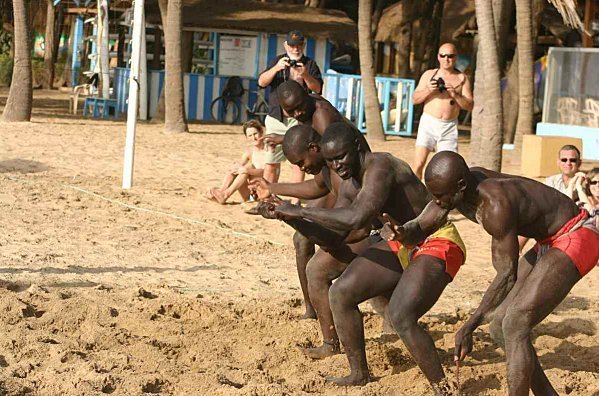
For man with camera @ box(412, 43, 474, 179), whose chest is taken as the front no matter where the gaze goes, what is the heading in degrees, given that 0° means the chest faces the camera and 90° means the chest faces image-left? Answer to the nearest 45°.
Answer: approximately 0°

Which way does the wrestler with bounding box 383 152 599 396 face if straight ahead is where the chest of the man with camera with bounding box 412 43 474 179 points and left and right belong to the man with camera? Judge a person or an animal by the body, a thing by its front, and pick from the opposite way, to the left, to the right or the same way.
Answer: to the right

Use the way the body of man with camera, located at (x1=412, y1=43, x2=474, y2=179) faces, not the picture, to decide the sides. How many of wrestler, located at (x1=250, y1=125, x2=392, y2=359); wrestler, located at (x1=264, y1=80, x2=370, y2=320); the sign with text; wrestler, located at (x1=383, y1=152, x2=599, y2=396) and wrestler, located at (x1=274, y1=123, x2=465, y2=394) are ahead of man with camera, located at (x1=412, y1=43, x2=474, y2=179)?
4

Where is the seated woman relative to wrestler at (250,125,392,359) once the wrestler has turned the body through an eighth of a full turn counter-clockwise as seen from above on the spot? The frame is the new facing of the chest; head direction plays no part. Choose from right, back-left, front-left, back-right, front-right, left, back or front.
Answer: back-right

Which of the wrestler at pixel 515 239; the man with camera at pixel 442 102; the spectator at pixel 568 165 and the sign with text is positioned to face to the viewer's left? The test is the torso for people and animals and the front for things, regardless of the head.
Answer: the wrestler

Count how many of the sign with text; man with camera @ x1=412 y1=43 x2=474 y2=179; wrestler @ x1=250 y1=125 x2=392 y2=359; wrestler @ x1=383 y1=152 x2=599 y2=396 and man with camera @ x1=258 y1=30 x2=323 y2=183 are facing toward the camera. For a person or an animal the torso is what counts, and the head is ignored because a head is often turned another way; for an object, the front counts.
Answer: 3

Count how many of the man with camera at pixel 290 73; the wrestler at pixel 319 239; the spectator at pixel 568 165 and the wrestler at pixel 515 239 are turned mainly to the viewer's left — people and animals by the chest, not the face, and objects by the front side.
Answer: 2

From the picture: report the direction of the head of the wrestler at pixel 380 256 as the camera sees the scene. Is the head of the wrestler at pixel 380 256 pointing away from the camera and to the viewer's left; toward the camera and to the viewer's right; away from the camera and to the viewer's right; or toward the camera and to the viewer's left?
toward the camera and to the viewer's left

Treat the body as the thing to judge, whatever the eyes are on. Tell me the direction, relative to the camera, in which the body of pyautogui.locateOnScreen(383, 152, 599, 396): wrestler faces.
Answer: to the viewer's left
